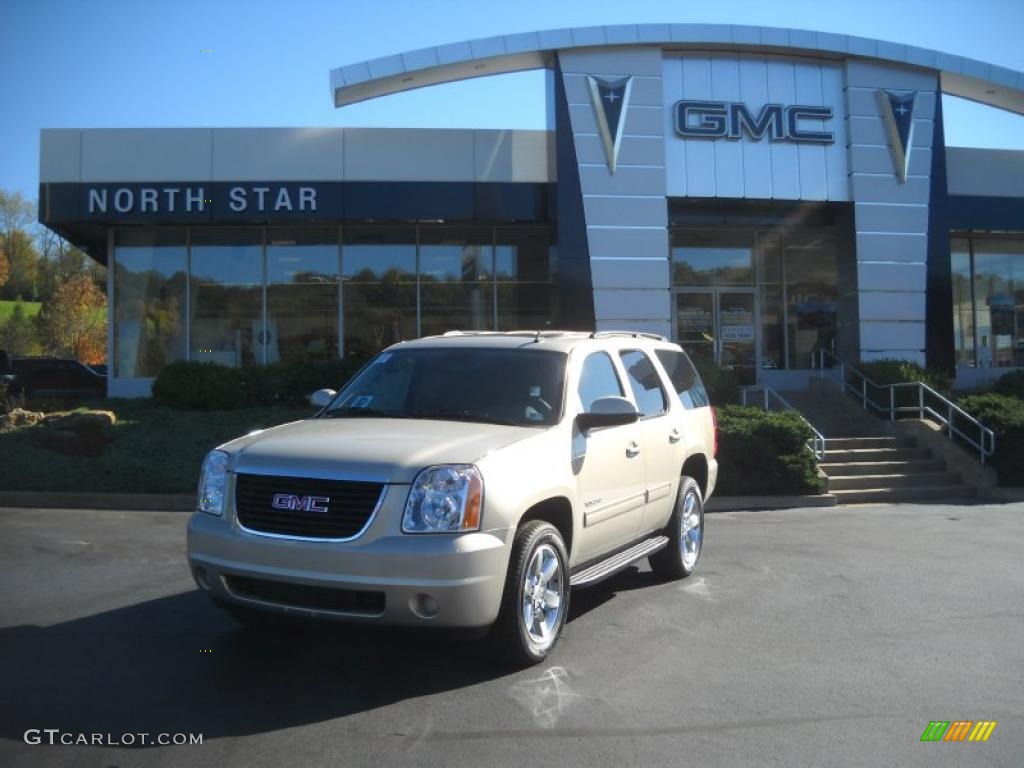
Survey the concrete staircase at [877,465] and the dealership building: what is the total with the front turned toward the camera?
2

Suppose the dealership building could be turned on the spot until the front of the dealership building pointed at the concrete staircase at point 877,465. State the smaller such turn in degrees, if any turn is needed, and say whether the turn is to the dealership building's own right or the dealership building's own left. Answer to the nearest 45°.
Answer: approximately 45° to the dealership building's own left

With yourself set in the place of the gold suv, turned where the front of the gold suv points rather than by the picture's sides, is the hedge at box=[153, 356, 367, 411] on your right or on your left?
on your right

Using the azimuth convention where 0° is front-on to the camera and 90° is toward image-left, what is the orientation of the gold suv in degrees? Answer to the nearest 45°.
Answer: approximately 45°

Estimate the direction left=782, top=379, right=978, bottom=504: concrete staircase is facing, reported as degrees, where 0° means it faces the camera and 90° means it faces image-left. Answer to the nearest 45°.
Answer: approximately 0°

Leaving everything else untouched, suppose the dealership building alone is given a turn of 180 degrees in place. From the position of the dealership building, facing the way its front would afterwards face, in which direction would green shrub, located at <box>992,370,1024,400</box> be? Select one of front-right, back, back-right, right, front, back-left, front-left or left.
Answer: right

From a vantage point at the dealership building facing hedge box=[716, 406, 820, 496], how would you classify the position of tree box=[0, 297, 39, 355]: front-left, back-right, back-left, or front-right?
back-right

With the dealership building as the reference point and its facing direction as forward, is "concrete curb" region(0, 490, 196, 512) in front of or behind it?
in front
